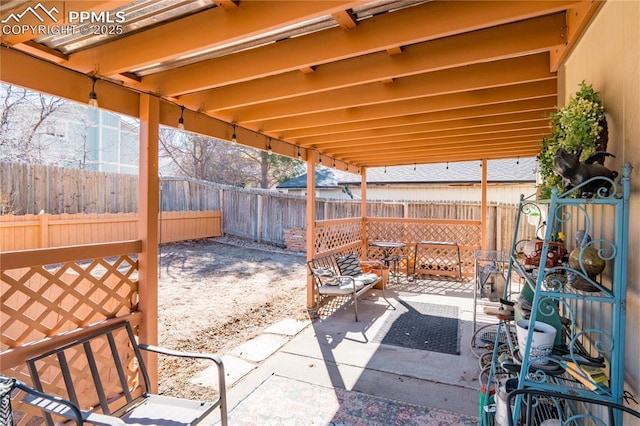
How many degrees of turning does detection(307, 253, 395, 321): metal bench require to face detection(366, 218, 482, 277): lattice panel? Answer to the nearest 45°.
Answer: approximately 90° to its left

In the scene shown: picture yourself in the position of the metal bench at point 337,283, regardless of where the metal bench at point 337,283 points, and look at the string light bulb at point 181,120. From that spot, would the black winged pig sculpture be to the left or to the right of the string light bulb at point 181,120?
left

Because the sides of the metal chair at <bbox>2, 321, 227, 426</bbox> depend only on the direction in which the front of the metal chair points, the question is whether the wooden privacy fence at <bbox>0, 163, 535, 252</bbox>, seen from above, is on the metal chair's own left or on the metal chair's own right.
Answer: on the metal chair's own left

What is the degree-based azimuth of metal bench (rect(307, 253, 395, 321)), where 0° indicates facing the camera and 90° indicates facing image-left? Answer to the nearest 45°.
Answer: approximately 315°

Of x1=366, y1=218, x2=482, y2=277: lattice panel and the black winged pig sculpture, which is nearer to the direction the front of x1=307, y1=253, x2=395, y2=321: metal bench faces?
the black winged pig sculpture
